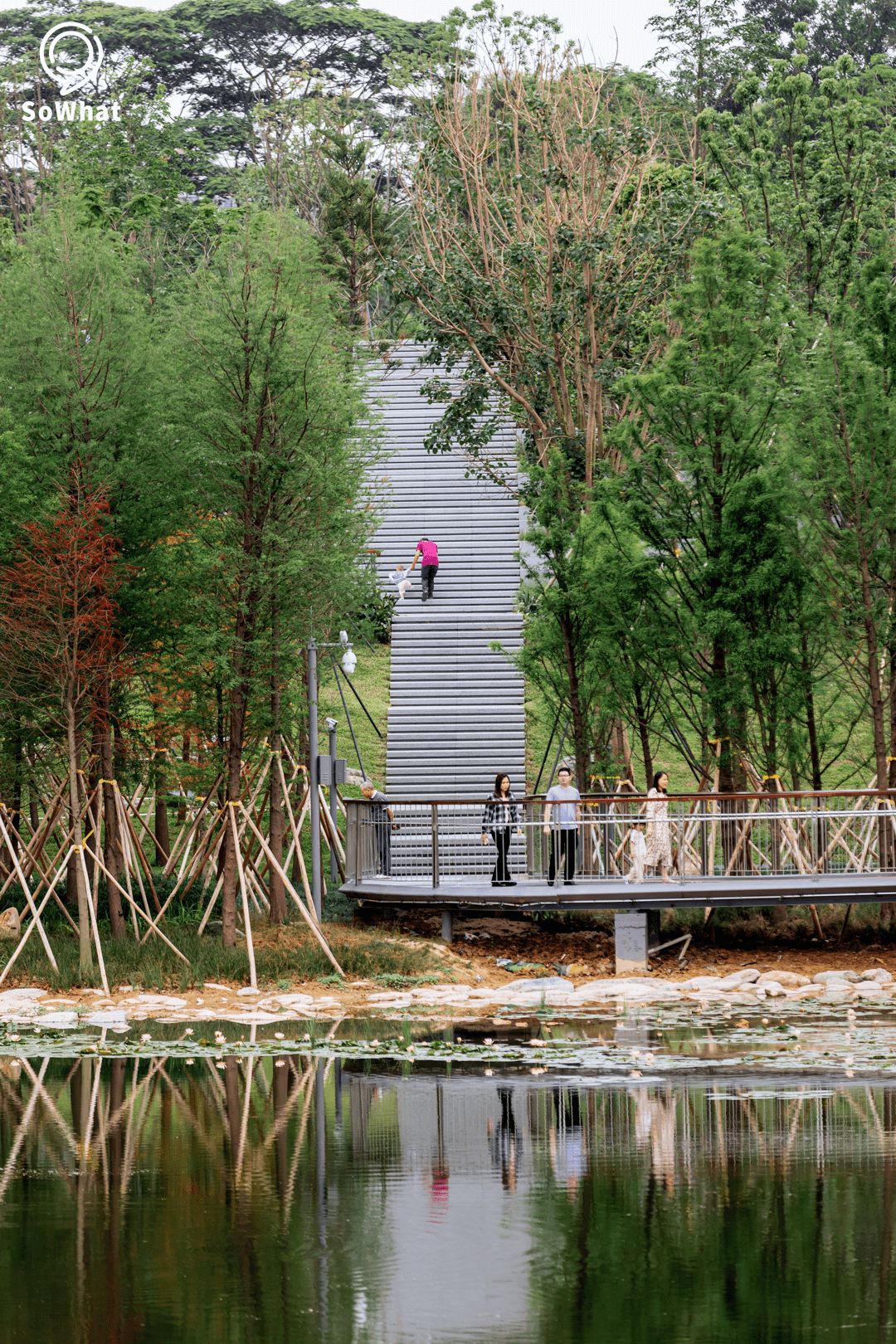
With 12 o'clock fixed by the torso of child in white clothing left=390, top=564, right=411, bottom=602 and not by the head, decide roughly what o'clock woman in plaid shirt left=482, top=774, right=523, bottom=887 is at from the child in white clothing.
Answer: The woman in plaid shirt is roughly at 6 o'clock from the child in white clothing.

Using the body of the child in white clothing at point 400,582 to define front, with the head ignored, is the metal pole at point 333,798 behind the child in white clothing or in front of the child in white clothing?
behind

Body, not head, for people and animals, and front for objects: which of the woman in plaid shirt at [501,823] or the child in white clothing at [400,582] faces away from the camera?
the child in white clothing

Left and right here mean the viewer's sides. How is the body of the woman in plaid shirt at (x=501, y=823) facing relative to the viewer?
facing the viewer and to the right of the viewer

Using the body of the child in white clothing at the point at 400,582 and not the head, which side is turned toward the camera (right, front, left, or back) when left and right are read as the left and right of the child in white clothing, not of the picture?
back

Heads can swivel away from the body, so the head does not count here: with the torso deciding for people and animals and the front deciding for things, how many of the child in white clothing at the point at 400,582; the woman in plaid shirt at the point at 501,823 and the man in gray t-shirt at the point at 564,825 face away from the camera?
1

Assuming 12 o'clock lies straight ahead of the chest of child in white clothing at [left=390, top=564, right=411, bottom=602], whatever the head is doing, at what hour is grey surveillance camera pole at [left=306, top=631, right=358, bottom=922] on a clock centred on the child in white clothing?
The grey surveillance camera pole is roughly at 6 o'clock from the child in white clothing.

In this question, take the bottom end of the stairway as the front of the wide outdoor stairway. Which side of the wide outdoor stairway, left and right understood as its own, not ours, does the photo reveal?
front

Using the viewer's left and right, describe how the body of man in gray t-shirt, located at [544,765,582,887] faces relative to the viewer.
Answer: facing the viewer

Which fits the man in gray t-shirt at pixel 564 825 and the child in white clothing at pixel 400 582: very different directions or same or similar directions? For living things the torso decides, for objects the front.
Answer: very different directions

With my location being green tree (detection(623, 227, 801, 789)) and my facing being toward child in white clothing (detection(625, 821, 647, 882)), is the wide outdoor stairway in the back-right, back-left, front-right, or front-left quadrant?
back-right

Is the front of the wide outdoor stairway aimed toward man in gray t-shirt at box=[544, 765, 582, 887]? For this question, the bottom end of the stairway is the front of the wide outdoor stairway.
yes

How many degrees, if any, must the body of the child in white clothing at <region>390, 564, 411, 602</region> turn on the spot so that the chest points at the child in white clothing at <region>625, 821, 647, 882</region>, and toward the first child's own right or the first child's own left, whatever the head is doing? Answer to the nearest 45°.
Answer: approximately 180°

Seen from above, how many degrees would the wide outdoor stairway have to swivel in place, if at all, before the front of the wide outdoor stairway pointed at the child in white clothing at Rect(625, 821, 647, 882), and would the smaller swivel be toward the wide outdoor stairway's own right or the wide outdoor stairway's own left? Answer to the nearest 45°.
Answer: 0° — it already faces them

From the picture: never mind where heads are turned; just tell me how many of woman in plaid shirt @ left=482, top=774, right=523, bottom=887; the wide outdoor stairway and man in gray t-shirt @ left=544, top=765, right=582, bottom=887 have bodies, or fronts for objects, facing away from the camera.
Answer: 0
